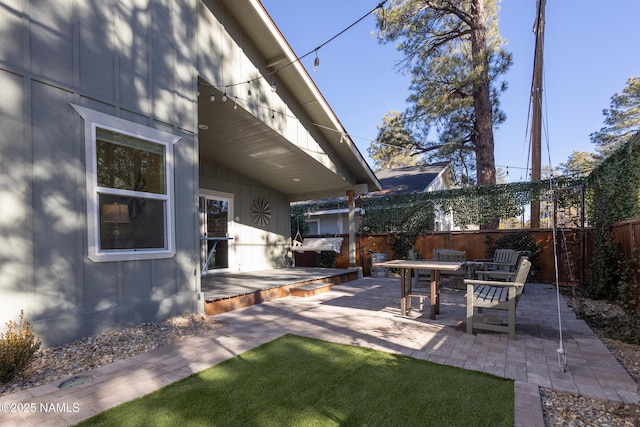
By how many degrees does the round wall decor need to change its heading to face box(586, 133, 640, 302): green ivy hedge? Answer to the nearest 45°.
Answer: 0° — it already faces it

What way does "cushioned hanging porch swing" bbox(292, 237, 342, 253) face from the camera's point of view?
toward the camera

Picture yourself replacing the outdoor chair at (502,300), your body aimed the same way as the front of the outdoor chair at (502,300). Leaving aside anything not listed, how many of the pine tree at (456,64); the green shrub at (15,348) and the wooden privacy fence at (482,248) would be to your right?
2

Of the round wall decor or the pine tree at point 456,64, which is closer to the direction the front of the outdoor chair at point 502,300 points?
the round wall decor

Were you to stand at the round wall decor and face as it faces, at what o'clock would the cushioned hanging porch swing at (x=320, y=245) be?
The cushioned hanging porch swing is roughly at 10 o'clock from the round wall decor.

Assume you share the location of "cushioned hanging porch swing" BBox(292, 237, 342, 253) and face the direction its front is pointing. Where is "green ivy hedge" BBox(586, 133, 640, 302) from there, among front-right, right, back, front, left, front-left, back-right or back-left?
front-left

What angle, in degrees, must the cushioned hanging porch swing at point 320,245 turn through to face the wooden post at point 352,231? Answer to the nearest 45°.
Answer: approximately 45° to its left

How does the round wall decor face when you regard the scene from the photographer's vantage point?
facing the viewer and to the right of the viewer

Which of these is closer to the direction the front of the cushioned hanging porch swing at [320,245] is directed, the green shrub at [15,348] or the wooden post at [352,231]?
the green shrub

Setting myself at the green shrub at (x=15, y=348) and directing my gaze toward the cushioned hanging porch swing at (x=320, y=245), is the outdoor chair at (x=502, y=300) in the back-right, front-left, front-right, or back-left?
front-right

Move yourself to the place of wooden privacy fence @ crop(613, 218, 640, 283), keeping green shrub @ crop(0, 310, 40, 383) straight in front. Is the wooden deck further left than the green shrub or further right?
right

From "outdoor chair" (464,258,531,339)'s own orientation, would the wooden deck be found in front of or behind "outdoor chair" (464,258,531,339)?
in front

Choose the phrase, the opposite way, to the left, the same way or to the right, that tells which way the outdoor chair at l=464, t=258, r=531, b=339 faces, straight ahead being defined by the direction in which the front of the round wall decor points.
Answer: the opposite way

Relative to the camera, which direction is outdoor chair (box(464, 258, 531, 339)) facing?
to the viewer's left

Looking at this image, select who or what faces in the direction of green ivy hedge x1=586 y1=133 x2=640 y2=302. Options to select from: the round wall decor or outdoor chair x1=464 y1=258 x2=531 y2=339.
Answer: the round wall decor

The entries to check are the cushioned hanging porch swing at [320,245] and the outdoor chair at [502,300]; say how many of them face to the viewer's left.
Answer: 1
